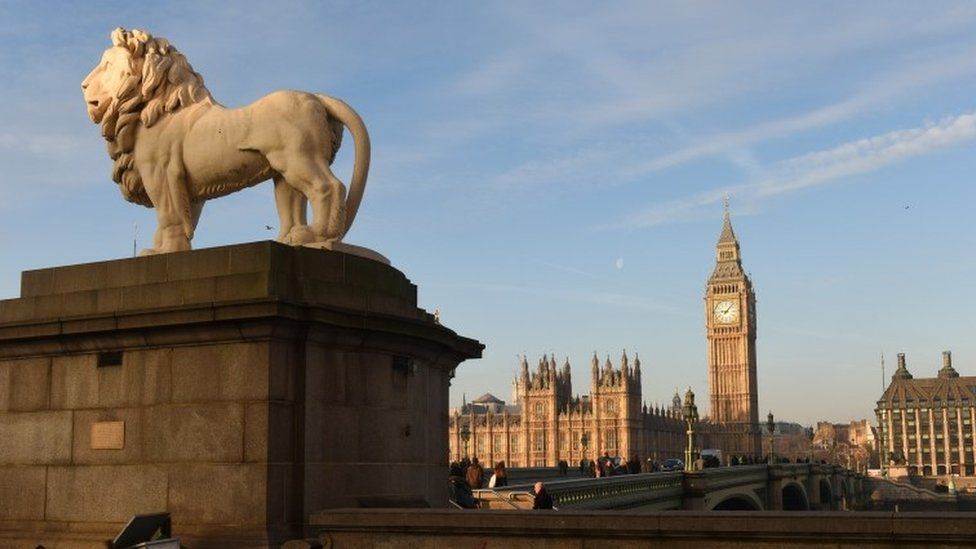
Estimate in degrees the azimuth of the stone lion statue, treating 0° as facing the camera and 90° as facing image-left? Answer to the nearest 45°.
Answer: approximately 90°

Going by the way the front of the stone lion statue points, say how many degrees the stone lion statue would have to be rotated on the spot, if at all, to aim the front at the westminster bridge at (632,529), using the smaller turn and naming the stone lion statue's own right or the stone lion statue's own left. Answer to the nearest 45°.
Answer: approximately 135° to the stone lion statue's own left

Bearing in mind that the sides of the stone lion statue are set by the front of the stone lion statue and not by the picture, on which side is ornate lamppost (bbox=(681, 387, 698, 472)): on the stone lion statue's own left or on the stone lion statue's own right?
on the stone lion statue's own right
